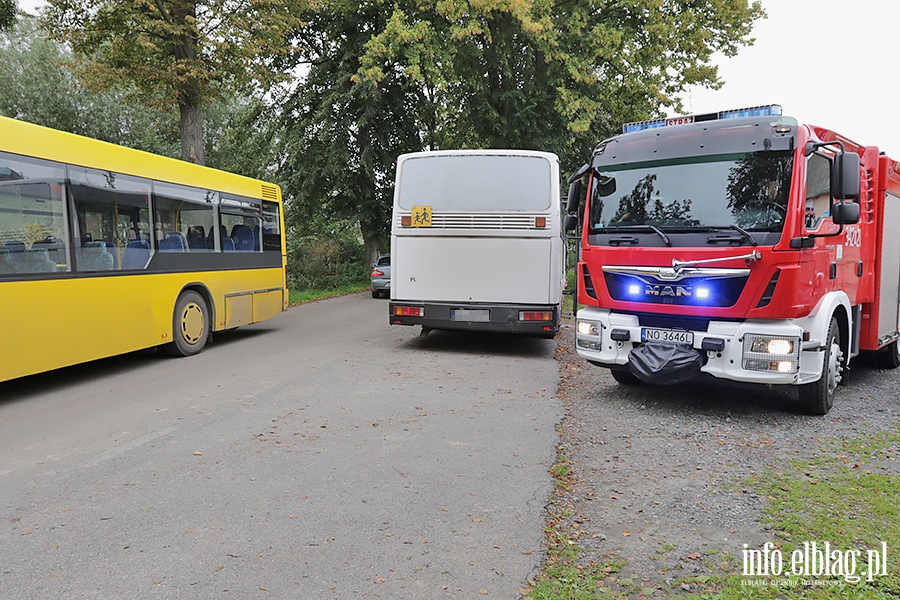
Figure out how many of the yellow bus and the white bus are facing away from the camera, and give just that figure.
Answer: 1

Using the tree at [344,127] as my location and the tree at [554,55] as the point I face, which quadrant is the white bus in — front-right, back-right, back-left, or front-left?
front-right

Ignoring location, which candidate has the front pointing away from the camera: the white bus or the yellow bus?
the white bus

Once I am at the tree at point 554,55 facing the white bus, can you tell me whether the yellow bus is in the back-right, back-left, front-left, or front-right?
front-right

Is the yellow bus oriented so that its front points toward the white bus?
no

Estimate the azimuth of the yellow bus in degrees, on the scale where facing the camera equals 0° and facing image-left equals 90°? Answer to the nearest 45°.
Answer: approximately 45°

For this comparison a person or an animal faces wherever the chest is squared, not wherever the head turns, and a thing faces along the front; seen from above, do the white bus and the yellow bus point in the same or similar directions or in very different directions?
very different directions

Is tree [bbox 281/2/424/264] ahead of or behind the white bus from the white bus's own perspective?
ahead

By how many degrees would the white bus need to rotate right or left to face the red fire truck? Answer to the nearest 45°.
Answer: approximately 135° to its right

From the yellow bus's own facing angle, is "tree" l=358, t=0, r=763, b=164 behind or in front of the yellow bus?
behind

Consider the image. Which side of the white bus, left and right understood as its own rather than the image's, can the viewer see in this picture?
back

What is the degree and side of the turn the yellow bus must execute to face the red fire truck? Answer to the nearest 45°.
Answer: approximately 90° to its left

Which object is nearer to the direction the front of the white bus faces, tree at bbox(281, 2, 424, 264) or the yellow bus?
the tree

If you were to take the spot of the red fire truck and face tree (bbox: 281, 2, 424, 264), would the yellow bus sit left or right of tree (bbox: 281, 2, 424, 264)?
left

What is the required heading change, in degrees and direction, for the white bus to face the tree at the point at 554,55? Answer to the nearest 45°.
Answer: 0° — it already faces it
